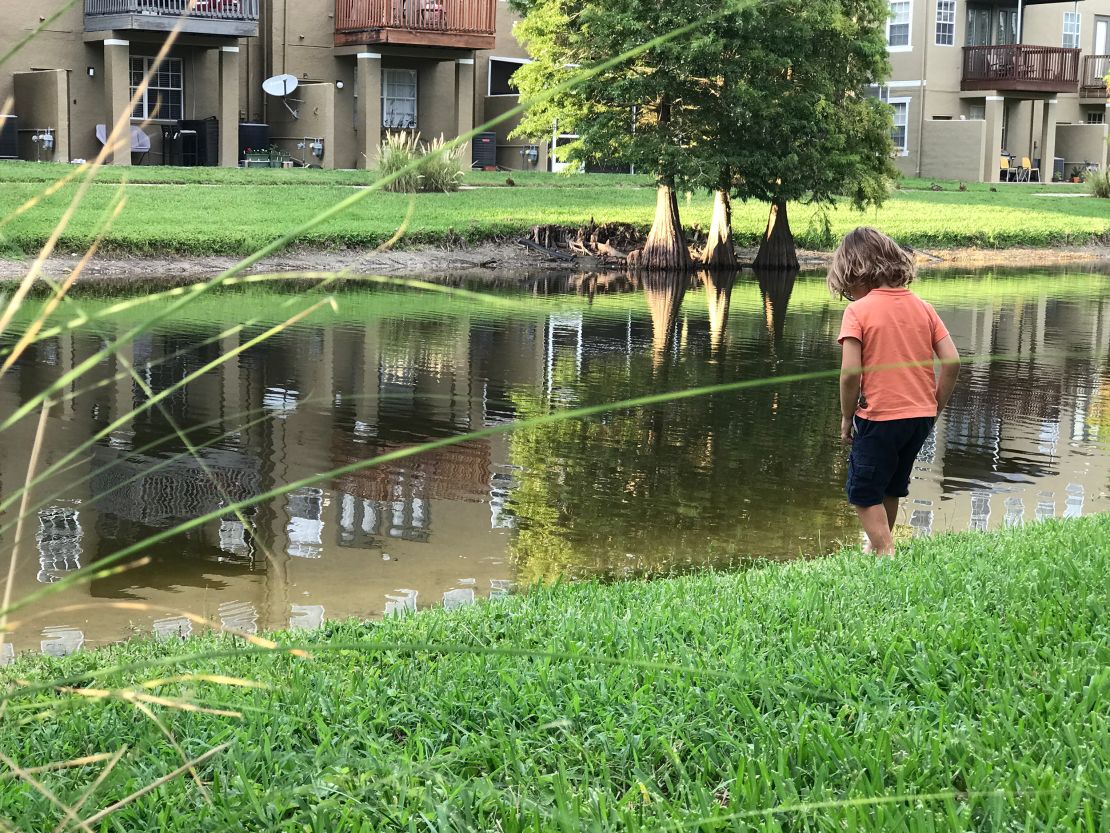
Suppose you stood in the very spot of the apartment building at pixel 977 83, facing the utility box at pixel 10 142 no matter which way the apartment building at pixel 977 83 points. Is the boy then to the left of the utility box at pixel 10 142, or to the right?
left

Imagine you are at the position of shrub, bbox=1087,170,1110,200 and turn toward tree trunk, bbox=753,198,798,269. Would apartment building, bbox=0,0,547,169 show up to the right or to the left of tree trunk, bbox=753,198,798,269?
right

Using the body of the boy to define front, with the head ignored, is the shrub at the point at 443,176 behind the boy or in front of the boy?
in front

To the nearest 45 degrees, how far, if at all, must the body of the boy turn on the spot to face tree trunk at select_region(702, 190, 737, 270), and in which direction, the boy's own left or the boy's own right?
approximately 45° to the boy's own right

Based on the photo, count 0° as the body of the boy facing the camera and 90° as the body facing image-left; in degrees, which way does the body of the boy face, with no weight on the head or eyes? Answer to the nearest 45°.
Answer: approximately 135°

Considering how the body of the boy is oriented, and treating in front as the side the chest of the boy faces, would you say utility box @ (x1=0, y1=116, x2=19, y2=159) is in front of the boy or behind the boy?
in front

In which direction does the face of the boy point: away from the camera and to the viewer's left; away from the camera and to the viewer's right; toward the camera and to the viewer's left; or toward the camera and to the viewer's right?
away from the camera and to the viewer's left

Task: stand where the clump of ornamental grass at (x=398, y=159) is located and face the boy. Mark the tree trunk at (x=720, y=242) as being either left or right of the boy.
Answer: left

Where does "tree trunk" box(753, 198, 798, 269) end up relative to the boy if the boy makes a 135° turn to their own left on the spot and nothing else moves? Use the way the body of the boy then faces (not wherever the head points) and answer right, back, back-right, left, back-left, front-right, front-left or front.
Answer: back

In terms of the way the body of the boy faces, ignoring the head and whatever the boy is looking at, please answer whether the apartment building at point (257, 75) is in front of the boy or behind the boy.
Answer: in front

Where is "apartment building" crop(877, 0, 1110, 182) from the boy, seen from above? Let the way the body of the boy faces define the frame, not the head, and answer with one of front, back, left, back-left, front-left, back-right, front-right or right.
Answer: front-right

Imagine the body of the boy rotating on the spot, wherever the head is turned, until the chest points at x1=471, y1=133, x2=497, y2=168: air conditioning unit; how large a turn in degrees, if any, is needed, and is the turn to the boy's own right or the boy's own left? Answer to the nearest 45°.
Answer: approximately 45° to the boy's own right
